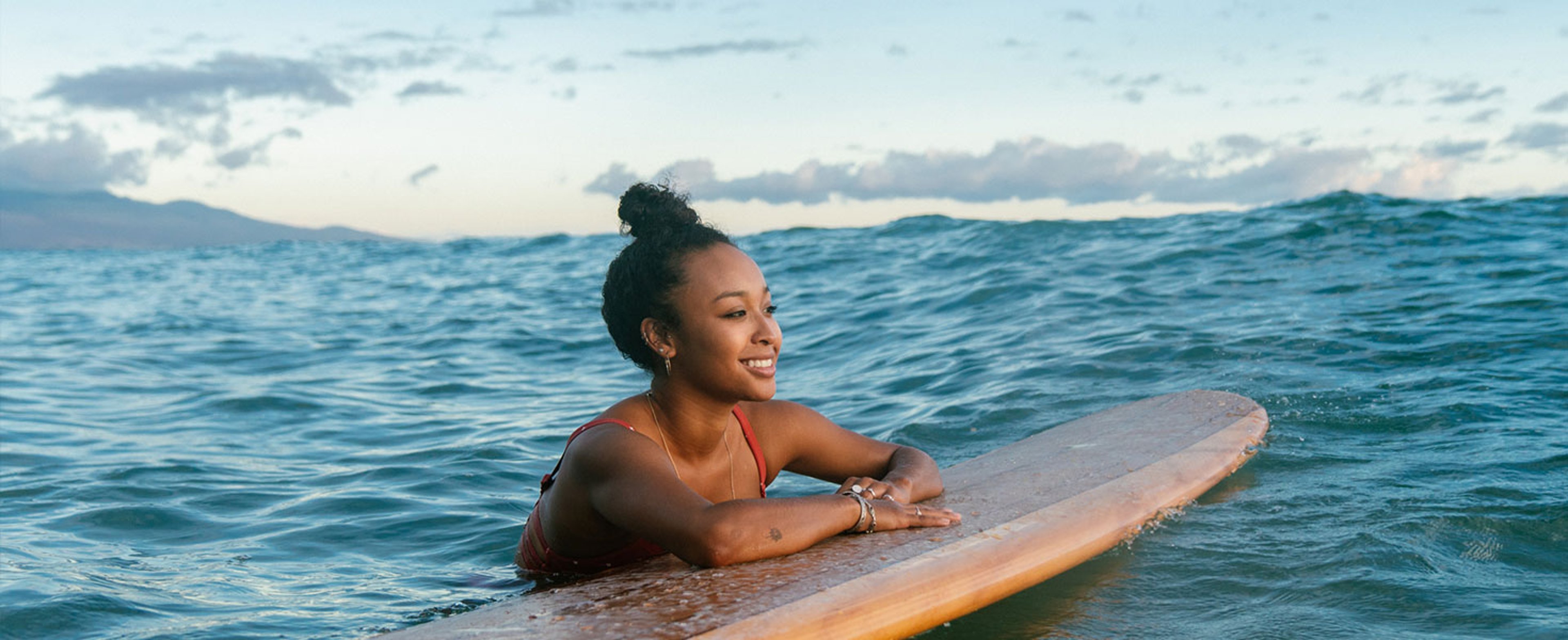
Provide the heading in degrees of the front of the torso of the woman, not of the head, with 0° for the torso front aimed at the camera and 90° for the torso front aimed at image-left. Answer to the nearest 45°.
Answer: approximately 315°

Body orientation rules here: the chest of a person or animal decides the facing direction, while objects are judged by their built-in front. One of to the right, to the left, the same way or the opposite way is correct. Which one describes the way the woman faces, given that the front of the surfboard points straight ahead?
to the right

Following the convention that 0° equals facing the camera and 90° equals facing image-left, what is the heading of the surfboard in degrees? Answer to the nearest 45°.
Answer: approximately 225°
